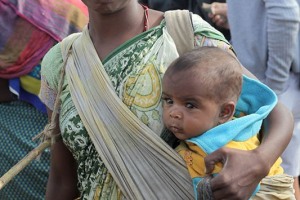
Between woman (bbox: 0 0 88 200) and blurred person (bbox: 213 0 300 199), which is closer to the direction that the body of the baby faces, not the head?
the woman

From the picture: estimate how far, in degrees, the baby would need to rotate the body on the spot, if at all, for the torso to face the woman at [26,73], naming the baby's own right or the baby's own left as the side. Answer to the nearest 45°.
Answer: approximately 90° to the baby's own right

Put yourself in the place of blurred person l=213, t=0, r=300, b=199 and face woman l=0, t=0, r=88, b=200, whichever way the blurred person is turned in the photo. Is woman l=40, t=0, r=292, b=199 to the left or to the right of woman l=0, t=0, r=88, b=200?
left

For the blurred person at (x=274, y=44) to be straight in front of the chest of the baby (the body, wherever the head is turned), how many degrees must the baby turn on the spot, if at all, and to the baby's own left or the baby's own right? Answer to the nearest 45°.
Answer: approximately 135° to the baby's own right

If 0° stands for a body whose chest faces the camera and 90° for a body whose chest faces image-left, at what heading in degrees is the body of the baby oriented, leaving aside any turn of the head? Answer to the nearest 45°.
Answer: approximately 45°
